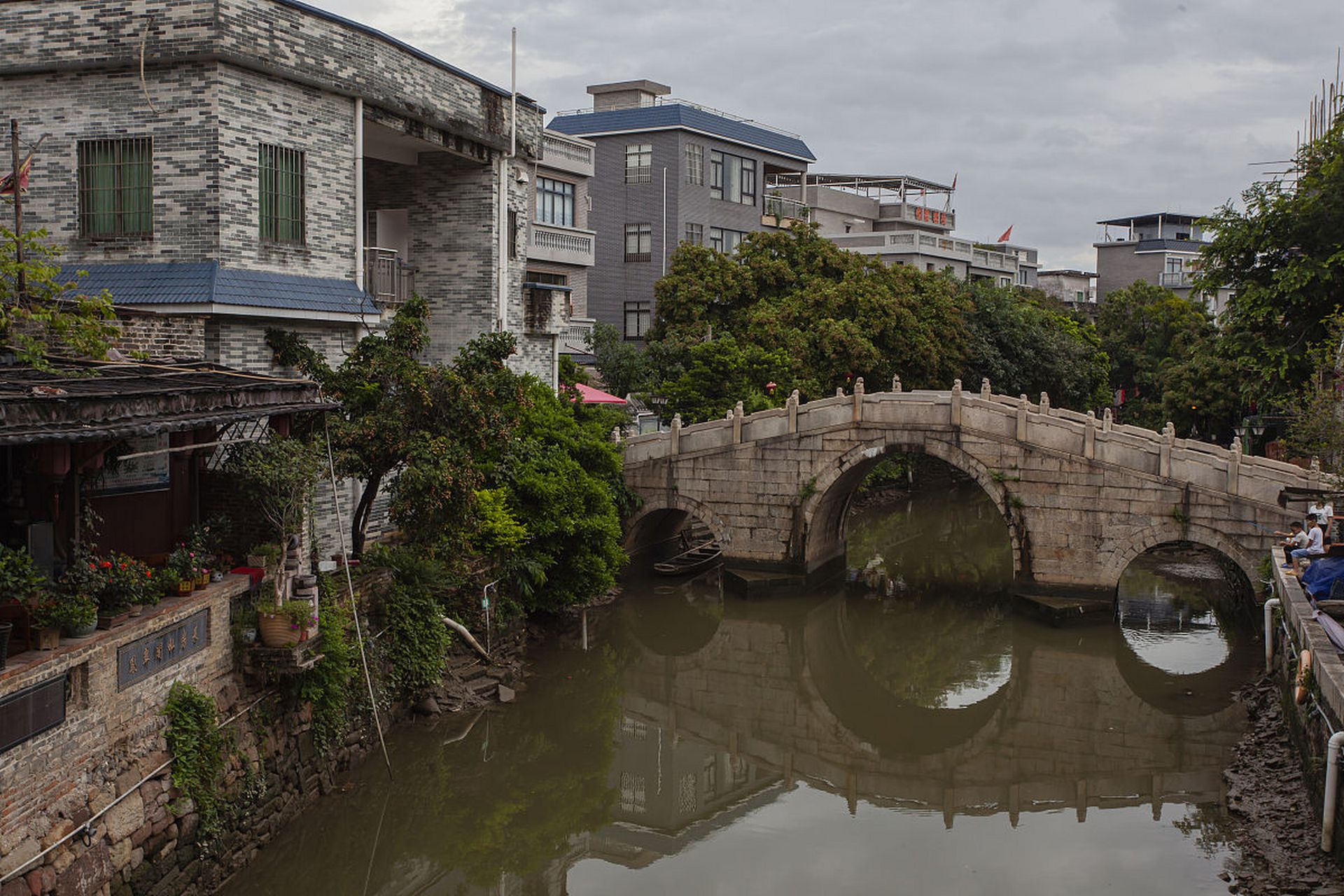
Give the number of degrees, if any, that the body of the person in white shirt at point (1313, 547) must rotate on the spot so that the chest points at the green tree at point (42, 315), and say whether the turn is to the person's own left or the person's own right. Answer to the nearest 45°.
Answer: approximately 45° to the person's own left

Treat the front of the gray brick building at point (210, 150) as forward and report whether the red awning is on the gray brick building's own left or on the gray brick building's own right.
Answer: on the gray brick building's own left

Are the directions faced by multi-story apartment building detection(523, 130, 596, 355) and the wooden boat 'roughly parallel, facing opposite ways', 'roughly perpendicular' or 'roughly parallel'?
roughly perpendicular

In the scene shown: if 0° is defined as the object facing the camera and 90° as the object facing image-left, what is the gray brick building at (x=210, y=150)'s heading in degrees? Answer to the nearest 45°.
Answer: approximately 315°

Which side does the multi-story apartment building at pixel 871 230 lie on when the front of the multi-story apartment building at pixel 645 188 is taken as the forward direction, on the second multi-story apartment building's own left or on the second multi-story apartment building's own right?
on the second multi-story apartment building's own left

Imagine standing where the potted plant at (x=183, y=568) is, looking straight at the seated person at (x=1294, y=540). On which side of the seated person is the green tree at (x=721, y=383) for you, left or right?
left

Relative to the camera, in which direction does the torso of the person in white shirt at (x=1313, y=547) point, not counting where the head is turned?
to the viewer's left
